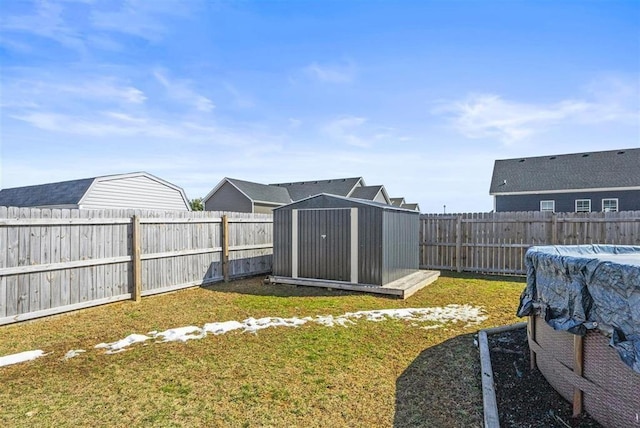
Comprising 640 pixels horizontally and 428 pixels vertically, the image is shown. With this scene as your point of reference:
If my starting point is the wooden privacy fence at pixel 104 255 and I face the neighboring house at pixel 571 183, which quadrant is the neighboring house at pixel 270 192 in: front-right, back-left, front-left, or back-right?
front-left

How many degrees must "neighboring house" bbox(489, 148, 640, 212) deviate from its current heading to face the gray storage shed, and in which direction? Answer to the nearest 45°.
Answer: approximately 180°

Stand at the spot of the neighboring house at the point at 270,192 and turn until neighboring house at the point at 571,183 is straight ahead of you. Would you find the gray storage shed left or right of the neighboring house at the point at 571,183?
right

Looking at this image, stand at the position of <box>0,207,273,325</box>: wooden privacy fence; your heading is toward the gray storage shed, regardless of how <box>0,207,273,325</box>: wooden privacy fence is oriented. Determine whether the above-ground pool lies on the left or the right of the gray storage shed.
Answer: right

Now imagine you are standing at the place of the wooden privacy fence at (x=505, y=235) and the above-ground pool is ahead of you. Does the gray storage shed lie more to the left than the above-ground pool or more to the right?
right

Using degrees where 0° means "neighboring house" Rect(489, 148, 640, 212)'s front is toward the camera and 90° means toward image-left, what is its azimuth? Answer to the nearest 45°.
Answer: approximately 180°

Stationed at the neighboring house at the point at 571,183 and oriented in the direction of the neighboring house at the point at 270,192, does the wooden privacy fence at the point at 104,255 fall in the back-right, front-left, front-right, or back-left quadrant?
front-left

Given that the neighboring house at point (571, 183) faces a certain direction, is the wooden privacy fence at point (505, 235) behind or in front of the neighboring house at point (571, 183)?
behind

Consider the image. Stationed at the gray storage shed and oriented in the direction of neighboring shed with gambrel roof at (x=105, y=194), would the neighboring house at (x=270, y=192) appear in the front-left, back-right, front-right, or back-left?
front-right

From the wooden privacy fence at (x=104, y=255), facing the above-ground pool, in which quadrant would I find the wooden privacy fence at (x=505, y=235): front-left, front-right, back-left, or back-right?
front-left

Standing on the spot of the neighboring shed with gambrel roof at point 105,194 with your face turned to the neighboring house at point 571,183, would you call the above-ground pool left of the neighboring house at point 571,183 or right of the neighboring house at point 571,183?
right
